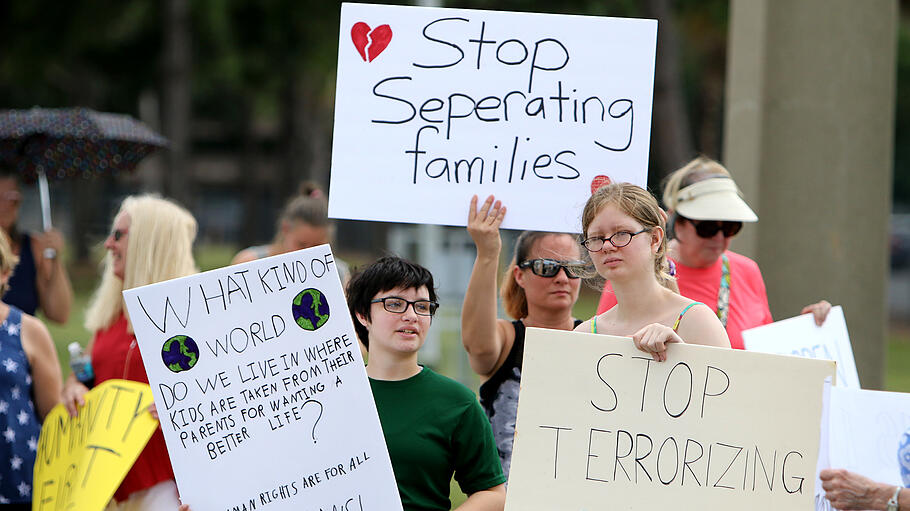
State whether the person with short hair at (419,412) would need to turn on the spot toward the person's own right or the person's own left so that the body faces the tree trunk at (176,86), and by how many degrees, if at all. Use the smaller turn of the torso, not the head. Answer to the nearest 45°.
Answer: approximately 180°

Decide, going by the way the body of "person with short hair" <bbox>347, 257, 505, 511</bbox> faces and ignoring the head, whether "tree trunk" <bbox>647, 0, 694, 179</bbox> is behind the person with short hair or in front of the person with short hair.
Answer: behind

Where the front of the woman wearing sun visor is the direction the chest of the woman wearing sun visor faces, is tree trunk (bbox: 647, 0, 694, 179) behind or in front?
behind
